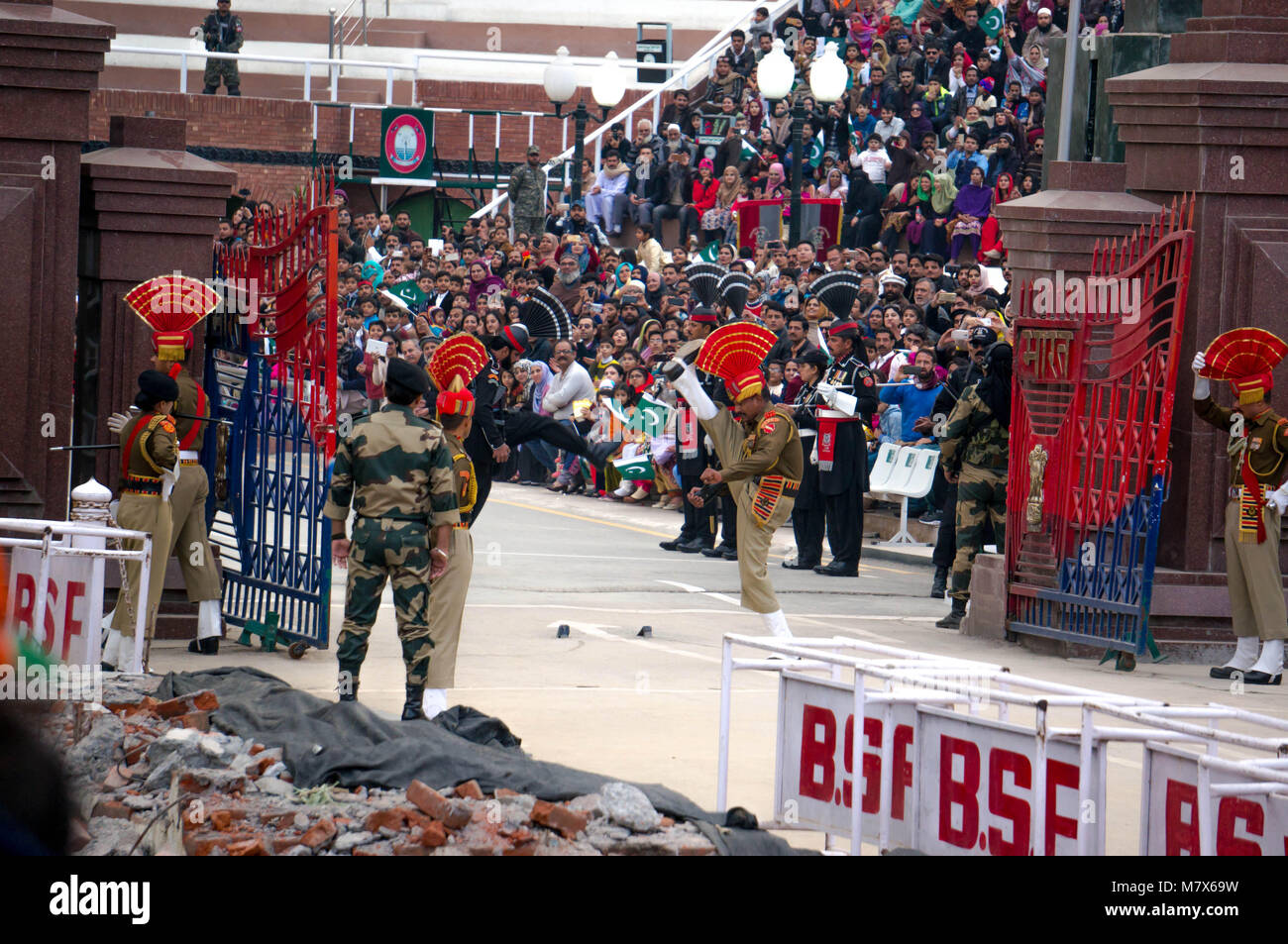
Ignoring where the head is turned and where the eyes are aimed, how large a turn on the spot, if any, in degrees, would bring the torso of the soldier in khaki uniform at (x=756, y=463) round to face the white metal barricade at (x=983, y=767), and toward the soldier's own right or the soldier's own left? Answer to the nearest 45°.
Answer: approximately 90° to the soldier's own left

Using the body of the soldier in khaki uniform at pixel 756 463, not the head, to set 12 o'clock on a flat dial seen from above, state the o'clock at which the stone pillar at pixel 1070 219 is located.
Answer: The stone pillar is roughly at 5 o'clock from the soldier in khaki uniform.

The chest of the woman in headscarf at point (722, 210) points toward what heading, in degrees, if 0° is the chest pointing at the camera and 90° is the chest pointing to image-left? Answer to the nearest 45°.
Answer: approximately 45°

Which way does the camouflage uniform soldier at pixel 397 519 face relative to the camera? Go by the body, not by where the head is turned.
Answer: away from the camera

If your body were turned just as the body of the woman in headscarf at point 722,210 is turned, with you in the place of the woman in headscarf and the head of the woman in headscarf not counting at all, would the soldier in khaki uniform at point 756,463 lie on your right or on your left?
on your left

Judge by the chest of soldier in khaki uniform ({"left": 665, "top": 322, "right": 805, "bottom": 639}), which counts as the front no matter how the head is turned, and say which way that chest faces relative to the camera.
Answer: to the viewer's left

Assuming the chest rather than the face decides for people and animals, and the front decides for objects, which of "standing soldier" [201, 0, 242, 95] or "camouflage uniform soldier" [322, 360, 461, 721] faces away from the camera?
the camouflage uniform soldier
